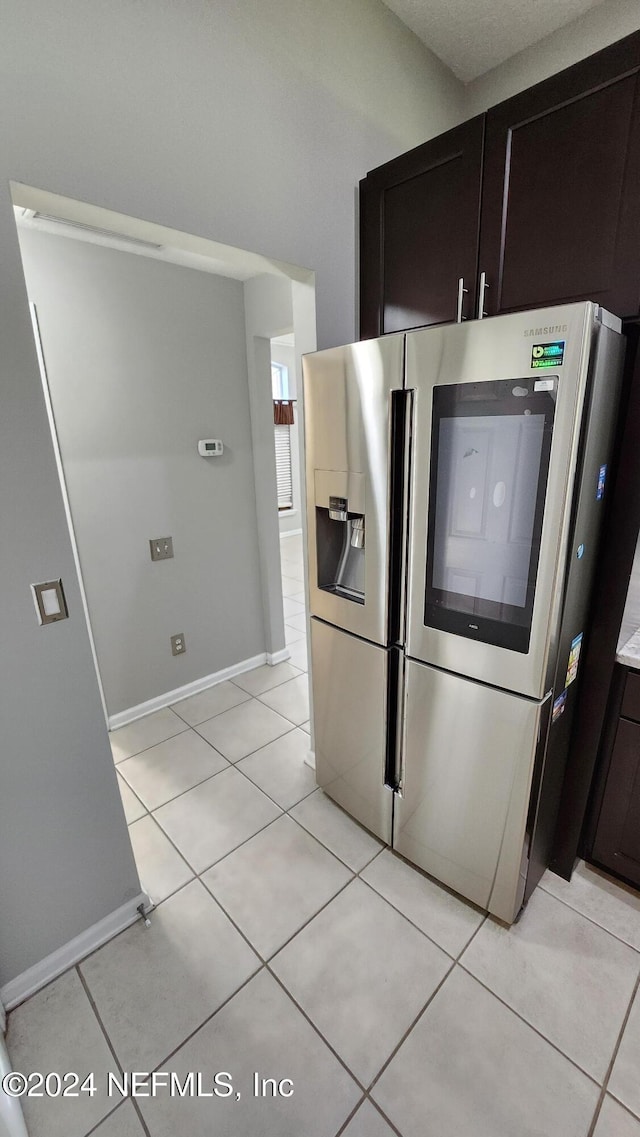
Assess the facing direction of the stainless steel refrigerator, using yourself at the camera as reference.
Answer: facing the viewer and to the left of the viewer

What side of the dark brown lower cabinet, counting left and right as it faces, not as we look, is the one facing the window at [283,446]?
right

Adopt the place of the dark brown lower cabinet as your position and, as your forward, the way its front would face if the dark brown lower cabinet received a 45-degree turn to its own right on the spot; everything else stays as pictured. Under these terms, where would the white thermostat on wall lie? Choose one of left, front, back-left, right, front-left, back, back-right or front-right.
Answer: front

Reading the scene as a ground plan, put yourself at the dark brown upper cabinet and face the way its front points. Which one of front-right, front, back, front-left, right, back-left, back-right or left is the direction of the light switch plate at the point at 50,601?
front

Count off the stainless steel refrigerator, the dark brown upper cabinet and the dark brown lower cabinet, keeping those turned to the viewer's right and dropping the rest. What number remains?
0

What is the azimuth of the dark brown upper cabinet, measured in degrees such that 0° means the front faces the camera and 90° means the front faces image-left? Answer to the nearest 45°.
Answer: approximately 45°

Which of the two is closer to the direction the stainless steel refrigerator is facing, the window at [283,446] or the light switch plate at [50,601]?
the light switch plate

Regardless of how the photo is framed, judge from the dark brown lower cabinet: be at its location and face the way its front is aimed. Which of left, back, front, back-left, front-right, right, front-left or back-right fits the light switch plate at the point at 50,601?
front

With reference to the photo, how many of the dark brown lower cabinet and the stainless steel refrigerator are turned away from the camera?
0

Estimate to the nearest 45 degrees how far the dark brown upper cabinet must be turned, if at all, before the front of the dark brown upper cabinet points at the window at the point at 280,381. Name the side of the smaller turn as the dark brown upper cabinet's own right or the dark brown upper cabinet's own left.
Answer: approximately 90° to the dark brown upper cabinet's own right

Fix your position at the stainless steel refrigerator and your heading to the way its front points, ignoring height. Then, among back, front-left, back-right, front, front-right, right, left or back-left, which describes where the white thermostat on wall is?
right

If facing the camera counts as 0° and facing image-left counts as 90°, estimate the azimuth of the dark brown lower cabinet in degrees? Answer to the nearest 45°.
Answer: approximately 45°
